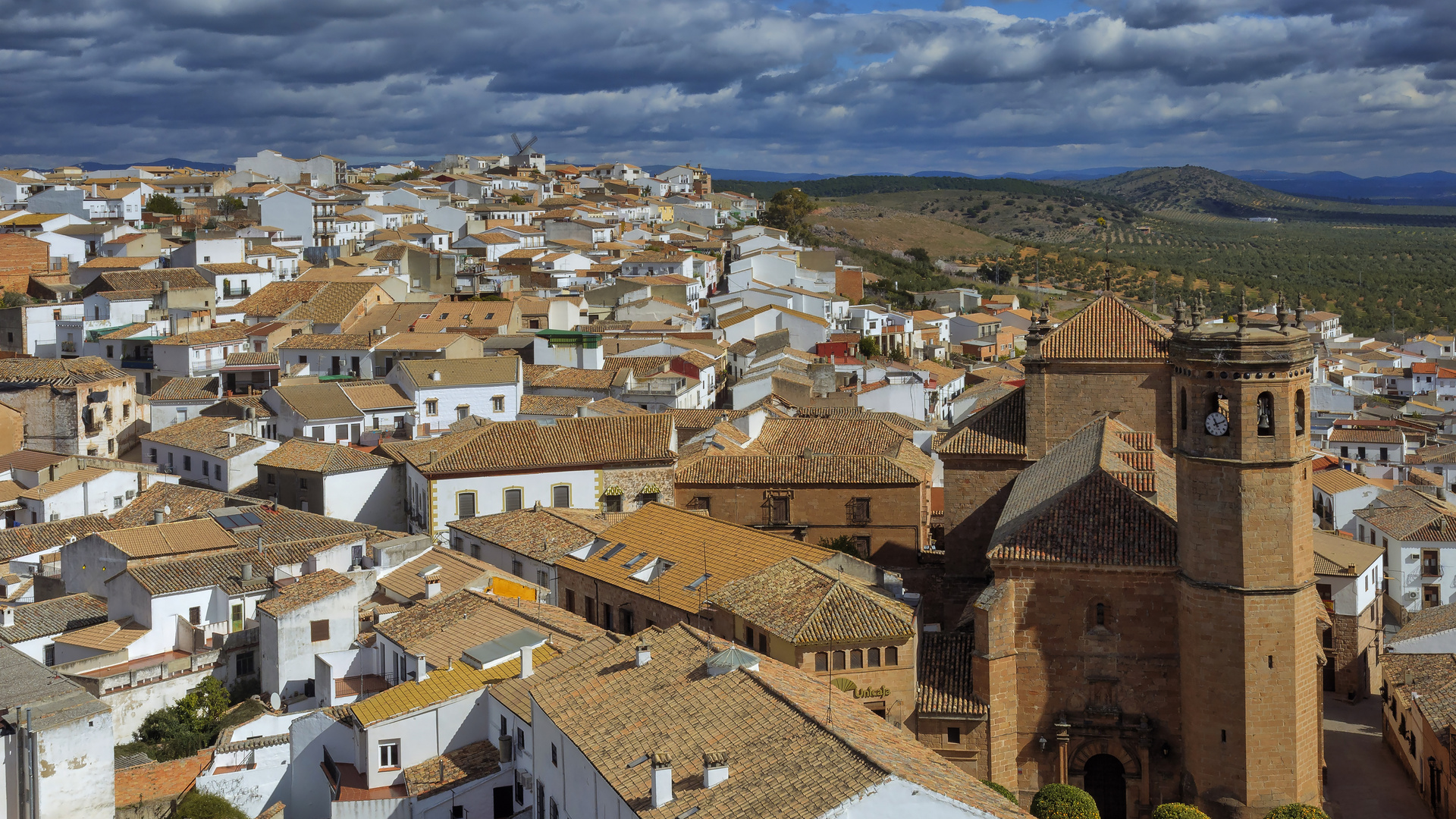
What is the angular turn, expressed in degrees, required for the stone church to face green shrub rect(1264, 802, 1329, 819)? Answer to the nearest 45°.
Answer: approximately 45° to its left

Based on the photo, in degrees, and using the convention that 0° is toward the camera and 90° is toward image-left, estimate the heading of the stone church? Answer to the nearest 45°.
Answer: approximately 0°

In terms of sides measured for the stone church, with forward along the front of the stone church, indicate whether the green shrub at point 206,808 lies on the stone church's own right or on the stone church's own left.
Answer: on the stone church's own right

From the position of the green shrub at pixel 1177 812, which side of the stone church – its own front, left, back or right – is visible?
front
